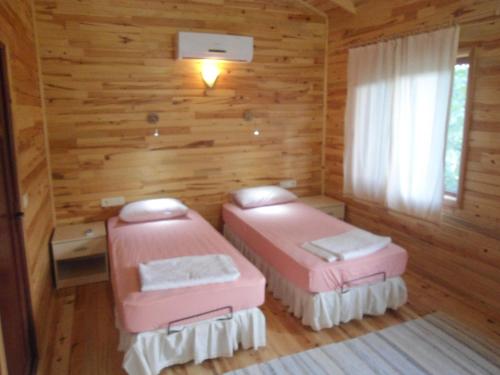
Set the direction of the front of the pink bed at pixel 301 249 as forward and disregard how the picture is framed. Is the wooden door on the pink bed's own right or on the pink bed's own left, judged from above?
on the pink bed's own right

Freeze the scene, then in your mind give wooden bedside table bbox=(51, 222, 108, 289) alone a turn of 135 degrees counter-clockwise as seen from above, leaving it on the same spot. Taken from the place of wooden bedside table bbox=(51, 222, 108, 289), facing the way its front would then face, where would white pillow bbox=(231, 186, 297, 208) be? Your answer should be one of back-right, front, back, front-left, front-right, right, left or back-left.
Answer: front-right

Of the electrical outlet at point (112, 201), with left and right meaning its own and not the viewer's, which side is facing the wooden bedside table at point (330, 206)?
left

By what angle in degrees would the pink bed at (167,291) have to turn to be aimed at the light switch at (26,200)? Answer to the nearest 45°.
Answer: approximately 90° to its right

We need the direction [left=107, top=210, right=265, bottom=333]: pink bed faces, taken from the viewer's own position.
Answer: facing the viewer

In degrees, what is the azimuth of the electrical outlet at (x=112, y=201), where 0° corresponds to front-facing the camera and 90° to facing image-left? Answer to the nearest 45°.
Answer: approximately 0°

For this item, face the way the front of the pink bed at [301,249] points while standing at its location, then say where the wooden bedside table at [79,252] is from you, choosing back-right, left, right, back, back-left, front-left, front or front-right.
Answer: back-right

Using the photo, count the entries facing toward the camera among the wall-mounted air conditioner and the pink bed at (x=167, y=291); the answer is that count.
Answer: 2
